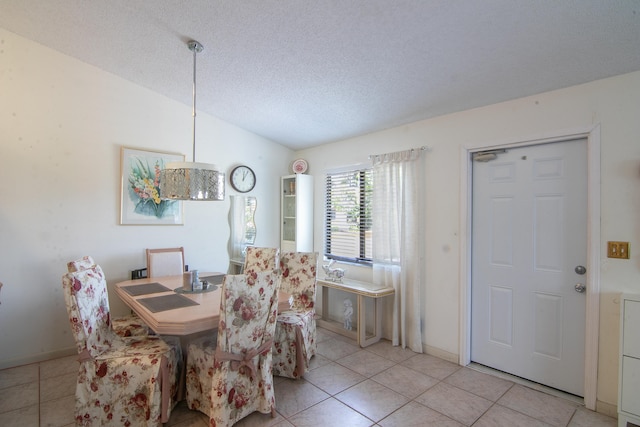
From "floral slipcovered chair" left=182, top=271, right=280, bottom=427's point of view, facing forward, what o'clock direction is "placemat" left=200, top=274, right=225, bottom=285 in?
The placemat is roughly at 1 o'clock from the floral slipcovered chair.

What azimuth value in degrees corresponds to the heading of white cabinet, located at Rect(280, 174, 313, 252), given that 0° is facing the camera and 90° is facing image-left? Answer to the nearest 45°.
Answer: approximately 45°

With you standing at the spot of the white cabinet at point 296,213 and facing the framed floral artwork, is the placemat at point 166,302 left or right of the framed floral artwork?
left

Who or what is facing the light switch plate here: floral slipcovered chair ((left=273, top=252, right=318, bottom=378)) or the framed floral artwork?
the framed floral artwork

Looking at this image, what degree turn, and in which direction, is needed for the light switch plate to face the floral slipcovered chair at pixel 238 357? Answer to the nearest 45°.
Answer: approximately 45° to its right

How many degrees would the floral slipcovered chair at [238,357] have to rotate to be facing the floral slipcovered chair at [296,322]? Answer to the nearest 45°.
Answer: approximately 90° to its right
